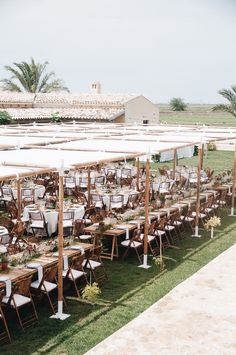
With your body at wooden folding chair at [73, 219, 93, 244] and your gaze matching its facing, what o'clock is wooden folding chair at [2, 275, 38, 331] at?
wooden folding chair at [2, 275, 38, 331] is roughly at 2 o'clock from wooden folding chair at [73, 219, 93, 244].

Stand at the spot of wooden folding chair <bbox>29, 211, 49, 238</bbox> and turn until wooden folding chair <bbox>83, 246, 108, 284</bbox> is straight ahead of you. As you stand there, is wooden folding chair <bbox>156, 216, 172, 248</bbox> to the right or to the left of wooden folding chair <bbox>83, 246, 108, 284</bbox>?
left

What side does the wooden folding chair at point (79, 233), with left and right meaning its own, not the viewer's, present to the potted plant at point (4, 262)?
right

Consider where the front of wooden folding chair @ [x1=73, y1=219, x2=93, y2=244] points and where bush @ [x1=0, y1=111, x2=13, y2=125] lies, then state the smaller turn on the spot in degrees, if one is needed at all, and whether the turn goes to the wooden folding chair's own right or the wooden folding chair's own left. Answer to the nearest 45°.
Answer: approximately 135° to the wooden folding chair's own left

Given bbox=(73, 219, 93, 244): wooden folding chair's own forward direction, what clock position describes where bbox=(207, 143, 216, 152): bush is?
The bush is roughly at 8 o'clock from the wooden folding chair.
